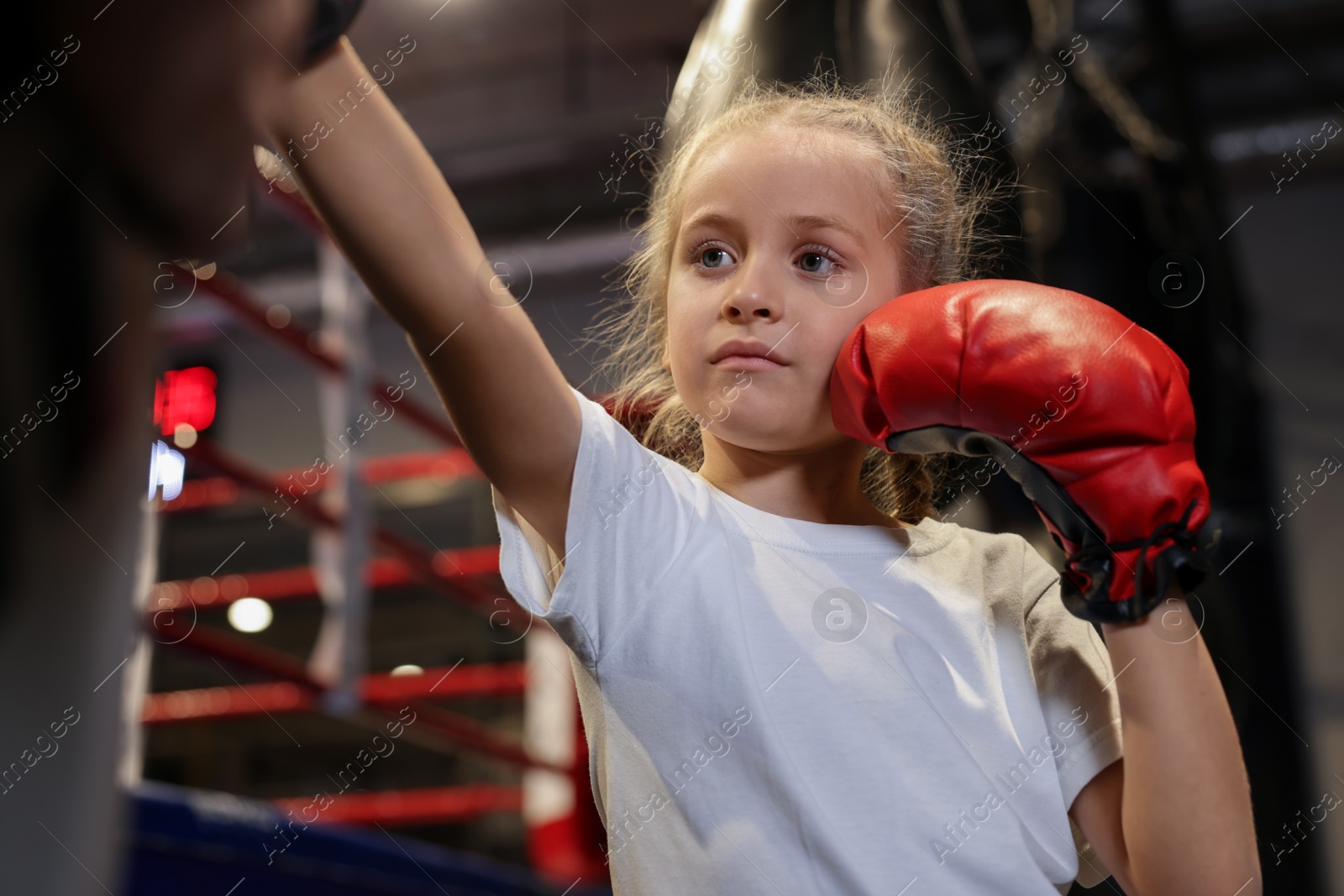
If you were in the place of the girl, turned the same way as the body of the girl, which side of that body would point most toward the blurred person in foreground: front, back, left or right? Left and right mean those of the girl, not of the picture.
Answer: front

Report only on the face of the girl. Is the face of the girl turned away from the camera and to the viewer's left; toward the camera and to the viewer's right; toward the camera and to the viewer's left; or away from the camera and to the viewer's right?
toward the camera and to the viewer's left

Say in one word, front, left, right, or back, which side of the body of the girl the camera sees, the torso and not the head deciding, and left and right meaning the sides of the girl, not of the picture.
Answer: front
